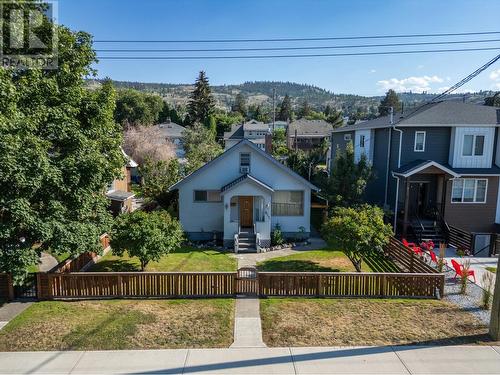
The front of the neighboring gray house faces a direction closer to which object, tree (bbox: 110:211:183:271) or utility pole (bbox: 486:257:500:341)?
the utility pole

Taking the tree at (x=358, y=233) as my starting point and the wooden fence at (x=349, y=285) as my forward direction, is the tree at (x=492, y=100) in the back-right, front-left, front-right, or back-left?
back-left

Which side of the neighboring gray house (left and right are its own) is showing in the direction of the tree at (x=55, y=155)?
right

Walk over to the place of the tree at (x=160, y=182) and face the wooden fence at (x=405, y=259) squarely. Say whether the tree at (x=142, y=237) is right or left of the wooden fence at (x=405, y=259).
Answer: right

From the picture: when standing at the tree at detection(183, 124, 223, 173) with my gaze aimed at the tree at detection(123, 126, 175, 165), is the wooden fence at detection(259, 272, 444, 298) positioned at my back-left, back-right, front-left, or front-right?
back-left

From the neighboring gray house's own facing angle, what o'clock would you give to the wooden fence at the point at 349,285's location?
The wooden fence is roughly at 2 o'clock from the neighboring gray house.

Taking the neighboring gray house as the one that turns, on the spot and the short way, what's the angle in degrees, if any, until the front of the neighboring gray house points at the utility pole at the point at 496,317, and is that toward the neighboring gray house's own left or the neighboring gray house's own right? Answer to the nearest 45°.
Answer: approximately 45° to the neighboring gray house's own right

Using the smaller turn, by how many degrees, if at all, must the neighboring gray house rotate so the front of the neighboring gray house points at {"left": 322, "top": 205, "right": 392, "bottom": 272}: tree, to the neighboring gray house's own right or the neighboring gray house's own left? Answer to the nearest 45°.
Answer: approximately 45° to the neighboring gray house's own right

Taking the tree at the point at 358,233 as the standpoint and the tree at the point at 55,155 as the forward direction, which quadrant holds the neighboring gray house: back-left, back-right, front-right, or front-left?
back-right

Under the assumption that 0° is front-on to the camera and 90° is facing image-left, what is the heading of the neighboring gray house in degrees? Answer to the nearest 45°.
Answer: approximately 315°
